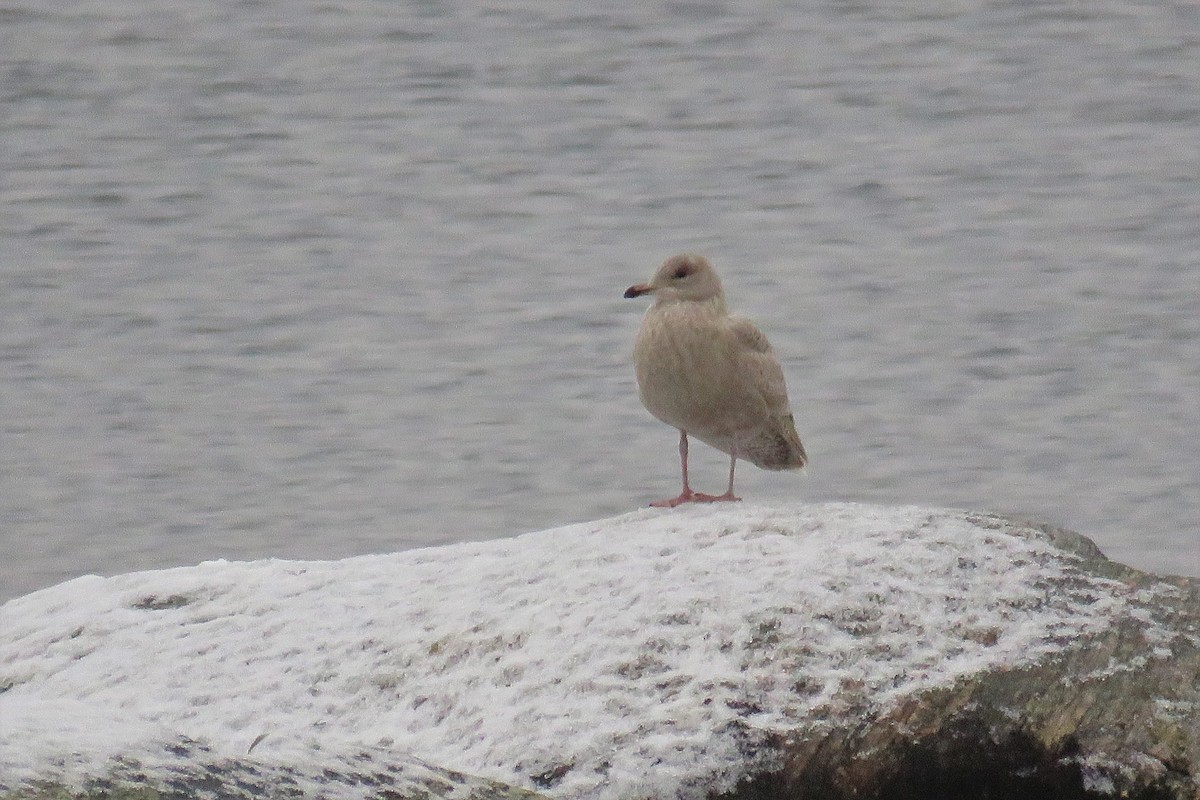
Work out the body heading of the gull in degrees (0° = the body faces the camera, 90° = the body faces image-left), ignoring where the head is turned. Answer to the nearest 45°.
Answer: approximately 45°
